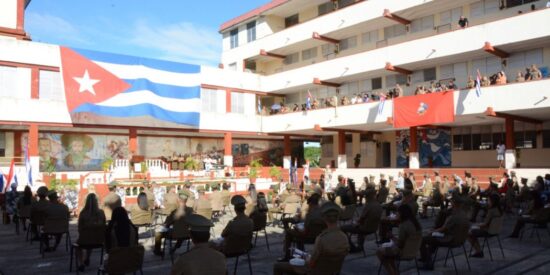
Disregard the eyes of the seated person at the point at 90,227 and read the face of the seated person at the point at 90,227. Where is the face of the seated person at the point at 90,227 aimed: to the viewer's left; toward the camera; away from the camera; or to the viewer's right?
away from the camera

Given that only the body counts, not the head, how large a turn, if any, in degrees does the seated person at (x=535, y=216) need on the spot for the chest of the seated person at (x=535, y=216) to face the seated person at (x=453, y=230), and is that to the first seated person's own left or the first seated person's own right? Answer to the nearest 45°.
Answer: approximately 90° to the first seated person's own left

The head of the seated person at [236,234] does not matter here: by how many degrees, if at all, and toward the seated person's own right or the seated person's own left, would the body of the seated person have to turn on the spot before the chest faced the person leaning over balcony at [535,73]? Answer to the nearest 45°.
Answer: approximately 90° to the seated person's own right

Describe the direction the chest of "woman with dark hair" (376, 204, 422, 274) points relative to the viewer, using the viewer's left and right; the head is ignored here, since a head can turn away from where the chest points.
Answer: facing to the left of the viewer

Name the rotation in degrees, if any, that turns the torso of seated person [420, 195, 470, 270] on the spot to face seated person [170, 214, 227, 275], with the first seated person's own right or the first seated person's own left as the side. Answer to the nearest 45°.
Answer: approximately 45° to the first seated person's own left

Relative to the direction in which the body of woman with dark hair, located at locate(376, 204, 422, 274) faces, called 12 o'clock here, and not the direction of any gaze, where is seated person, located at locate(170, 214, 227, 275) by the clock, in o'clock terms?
The seated person is roughly at 10 o'clock from the woman with dark hair.

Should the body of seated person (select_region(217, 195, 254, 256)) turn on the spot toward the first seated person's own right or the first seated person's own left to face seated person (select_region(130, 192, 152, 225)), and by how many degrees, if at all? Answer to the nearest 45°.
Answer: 0° — they already face them

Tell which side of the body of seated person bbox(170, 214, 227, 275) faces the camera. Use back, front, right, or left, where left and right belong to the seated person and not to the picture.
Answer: back

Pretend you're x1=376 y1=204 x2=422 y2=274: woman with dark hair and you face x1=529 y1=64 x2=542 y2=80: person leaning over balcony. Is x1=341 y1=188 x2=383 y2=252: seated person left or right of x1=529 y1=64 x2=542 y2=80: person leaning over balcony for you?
left

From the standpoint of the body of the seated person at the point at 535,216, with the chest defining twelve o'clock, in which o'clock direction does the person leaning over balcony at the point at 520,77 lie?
The person leaning over balcony is roughly at 3 o'clock from the seated person.

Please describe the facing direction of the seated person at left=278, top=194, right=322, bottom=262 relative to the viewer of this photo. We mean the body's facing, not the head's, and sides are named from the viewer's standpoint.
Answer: facing to the left of the viewer

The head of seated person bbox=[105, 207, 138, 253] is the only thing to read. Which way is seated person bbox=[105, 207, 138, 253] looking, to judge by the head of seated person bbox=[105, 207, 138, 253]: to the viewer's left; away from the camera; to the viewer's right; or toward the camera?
away from the camera
